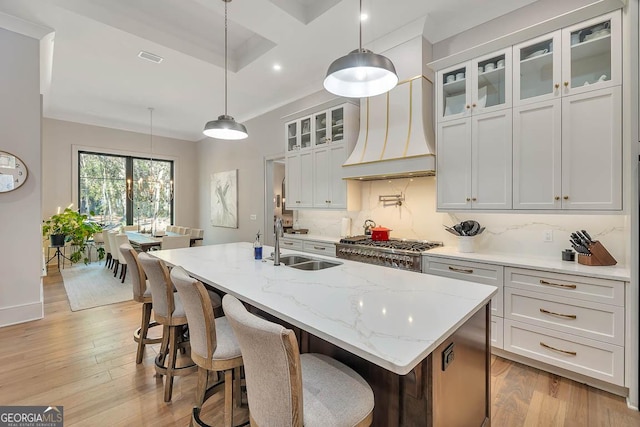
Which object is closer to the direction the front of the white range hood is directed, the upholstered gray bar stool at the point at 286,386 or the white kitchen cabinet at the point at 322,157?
the upholstered gray bar stool

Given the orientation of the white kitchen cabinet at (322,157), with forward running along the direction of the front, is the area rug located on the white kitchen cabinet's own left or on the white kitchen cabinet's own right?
on the white kitchen cabinet's own right

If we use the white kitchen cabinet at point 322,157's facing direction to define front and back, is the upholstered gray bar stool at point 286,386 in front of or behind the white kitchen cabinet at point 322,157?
in front

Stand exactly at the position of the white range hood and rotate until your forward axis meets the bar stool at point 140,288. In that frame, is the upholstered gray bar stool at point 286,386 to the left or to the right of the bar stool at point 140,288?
left

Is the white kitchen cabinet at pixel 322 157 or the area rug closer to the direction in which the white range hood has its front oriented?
the area rug

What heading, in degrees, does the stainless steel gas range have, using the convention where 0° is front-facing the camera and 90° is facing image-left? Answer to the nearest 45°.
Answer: approximately 45°

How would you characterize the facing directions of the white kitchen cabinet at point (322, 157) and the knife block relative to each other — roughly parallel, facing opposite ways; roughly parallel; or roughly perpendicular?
roughly perpendicular

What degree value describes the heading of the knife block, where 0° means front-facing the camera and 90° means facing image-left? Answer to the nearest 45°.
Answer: approximately 90°

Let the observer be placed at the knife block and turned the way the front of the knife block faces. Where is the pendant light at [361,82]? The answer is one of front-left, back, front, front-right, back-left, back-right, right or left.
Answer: front-left

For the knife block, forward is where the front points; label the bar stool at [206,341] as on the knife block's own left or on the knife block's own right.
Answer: on the knife block's own left
